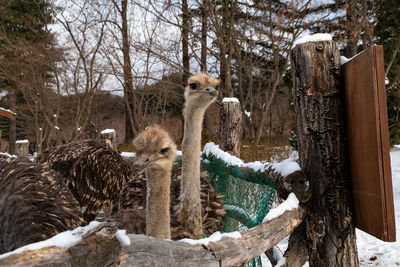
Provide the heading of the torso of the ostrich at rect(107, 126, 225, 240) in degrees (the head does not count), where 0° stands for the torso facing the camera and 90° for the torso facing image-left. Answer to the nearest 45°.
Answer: approximately 45°

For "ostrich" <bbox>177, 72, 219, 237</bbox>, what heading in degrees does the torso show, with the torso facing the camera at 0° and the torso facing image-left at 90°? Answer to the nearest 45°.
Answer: approximately 315°

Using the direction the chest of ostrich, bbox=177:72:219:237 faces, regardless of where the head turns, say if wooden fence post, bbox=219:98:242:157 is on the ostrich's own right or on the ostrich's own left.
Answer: on the ostrich's own left

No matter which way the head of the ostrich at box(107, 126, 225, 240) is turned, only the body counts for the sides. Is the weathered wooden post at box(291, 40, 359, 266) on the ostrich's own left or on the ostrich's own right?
on the ostrich's own left

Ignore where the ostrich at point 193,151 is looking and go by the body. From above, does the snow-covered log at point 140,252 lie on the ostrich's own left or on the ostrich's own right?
on the ostrich's own right

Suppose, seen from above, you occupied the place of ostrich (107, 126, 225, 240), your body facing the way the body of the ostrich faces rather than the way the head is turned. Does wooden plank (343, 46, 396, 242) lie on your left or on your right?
on your left
